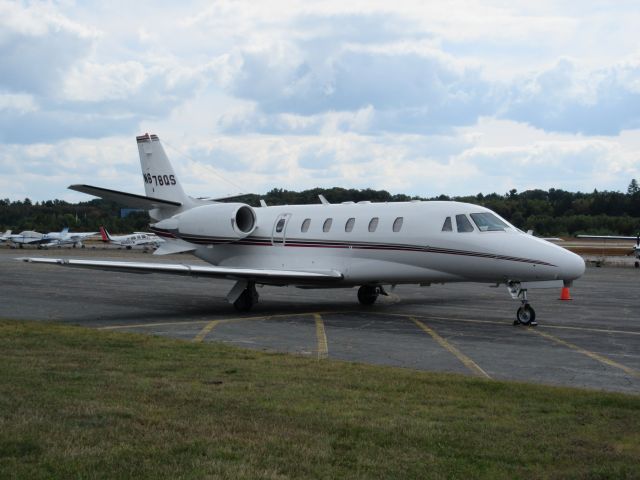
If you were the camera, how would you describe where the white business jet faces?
facing the viewer and to the right of the viewer
